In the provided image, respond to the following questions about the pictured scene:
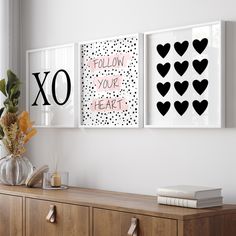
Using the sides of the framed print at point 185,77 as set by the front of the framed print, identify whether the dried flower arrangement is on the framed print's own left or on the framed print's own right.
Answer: on the framed print's own right

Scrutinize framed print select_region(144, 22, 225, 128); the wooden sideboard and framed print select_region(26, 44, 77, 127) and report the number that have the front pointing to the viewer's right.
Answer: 0

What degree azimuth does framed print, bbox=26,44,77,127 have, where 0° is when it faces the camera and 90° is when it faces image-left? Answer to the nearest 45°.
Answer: approximately 45°

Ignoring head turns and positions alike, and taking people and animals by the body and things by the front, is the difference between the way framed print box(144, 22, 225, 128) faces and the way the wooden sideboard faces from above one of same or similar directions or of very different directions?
same or similar directions

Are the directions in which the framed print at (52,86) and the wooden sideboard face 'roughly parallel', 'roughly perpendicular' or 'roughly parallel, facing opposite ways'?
roughly parallel

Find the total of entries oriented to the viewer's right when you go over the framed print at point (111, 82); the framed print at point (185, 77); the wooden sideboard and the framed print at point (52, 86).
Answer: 0

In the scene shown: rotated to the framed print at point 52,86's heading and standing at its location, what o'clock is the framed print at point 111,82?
the framed print at point 111,82 is roughly at 9 o'clock from the framed print at point 52,86.

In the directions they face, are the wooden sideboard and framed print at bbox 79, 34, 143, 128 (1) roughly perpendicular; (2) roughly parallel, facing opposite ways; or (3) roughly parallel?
roughly parallel

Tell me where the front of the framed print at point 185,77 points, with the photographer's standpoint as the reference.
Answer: facing the viewer and to the left of the viewer
